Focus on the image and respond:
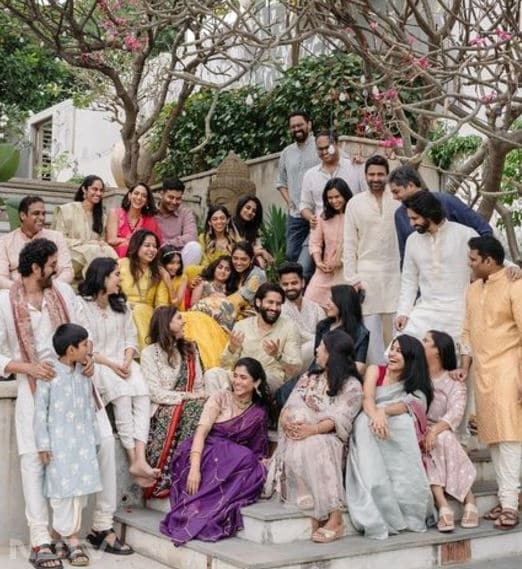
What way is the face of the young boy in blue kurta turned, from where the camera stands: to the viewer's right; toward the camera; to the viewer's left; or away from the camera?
to the viewer's right

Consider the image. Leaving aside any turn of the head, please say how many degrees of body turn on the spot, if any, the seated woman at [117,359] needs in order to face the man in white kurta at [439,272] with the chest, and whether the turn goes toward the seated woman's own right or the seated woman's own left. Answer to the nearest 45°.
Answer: approximately 45° to the seated woman's own left

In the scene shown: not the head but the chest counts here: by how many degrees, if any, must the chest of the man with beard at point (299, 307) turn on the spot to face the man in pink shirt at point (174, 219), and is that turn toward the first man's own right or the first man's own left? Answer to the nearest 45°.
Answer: approximately 135° to the first man's own right

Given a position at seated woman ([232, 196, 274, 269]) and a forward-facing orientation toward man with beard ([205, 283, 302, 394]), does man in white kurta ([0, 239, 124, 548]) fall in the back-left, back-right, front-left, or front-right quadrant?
front-right

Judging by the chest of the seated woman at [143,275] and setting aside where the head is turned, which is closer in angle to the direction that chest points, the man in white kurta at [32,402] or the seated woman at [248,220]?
the man in white kurta

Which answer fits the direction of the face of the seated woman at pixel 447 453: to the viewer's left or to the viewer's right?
to the viewer's left

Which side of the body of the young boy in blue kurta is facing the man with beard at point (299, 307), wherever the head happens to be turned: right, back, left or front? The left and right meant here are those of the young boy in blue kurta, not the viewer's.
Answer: left

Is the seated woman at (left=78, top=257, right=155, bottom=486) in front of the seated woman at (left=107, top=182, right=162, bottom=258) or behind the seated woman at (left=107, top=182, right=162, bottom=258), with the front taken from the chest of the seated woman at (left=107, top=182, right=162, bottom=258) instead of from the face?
in front

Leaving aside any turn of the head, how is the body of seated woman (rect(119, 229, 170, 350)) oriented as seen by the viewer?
toward the camera

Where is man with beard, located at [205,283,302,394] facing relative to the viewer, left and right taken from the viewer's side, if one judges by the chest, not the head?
facing the viewer
